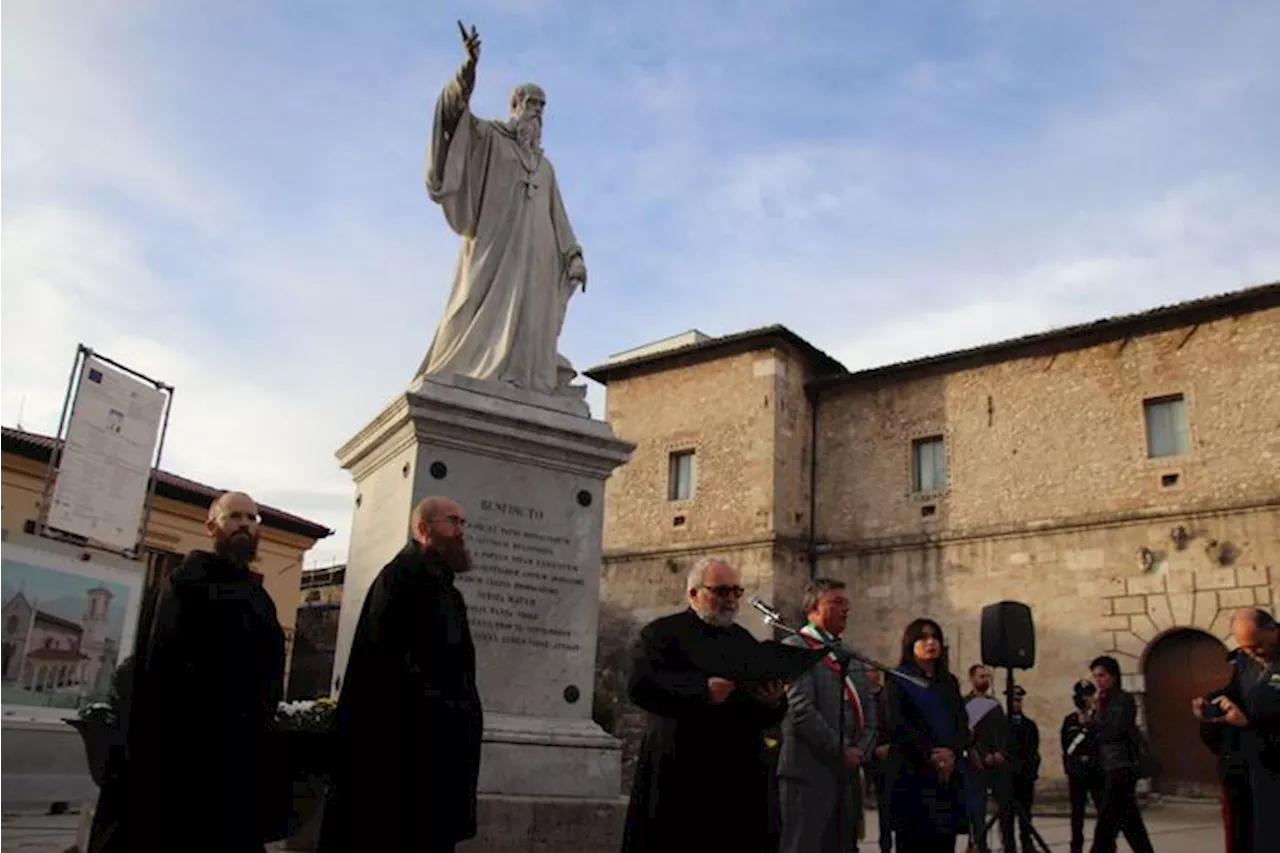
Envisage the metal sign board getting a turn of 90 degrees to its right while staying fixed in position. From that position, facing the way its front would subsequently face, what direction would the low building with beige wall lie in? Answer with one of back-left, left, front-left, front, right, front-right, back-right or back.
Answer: right

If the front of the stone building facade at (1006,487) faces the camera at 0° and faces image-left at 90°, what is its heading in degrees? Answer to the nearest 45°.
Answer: approximately 45°

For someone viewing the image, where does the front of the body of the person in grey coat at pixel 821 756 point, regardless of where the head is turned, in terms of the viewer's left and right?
facing the viewer and to the right of the viewer

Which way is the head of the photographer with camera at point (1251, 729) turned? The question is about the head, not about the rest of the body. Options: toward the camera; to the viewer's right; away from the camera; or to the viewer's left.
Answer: to the viewer's left

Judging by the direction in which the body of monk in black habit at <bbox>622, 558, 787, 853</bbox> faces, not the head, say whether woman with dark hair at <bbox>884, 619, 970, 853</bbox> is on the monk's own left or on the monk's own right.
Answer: on the monk's own left

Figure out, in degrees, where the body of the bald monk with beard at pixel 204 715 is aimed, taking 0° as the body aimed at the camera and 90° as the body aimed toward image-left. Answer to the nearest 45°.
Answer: approximately 315°

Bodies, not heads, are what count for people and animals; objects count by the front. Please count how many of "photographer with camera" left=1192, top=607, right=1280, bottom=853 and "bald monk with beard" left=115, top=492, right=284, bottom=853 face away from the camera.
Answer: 0

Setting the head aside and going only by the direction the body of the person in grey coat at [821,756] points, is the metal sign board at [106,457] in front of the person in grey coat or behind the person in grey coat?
behind

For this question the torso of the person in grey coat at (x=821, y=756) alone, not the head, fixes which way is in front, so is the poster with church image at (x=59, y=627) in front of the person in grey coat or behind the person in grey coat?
behind

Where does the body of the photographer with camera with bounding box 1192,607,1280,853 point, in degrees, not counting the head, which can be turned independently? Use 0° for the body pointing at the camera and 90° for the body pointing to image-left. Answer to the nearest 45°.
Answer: approximately 45°
